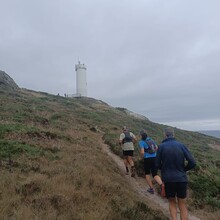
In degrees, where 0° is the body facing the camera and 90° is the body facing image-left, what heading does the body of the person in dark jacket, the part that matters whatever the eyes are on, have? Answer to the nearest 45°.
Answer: approximately 180°
